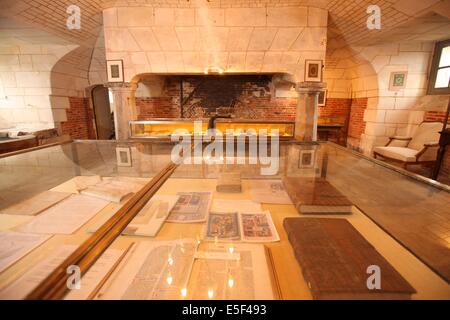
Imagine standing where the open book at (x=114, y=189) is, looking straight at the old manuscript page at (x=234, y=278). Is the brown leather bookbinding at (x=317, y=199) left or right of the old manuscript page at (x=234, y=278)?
left

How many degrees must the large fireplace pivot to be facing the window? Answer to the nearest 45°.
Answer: approximately 45° to its left

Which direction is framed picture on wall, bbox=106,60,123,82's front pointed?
toward the camera

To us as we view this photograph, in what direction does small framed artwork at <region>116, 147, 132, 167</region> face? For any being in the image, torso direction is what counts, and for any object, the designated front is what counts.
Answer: facing the viewer

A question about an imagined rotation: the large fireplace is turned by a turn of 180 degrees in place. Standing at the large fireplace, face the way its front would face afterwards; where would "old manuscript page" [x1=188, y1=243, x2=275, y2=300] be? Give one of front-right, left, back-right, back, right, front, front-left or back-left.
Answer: back

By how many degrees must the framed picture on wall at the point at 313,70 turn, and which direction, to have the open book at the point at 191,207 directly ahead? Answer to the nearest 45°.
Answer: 0° — it already faces it

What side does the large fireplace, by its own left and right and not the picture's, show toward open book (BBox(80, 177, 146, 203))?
front

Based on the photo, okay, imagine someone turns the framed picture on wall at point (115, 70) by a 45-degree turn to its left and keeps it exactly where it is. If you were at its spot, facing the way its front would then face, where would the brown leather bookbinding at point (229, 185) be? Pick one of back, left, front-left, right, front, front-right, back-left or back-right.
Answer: front-right

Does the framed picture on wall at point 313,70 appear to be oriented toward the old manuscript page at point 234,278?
yes

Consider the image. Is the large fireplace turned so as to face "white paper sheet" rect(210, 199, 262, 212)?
yes

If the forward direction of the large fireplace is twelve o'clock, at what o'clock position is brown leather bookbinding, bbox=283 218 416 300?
The brown leather bookbinding is roughly at 12 o'clock from the large fireplace.

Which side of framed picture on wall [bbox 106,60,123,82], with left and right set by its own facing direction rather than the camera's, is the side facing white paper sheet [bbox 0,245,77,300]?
front
